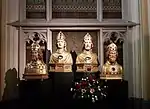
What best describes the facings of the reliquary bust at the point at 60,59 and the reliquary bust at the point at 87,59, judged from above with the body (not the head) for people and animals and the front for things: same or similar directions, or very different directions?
same or similar directions

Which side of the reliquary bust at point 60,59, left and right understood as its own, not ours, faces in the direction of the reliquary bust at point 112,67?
left

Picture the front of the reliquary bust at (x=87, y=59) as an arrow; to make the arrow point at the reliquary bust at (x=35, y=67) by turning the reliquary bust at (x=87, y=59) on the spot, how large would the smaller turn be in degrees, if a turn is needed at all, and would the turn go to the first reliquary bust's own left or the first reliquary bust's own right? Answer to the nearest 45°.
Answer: approximately 90° to the first reliquary bust's own right

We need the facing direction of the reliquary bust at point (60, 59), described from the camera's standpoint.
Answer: facing the viewer

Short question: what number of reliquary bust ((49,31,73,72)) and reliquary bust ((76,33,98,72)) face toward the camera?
2
